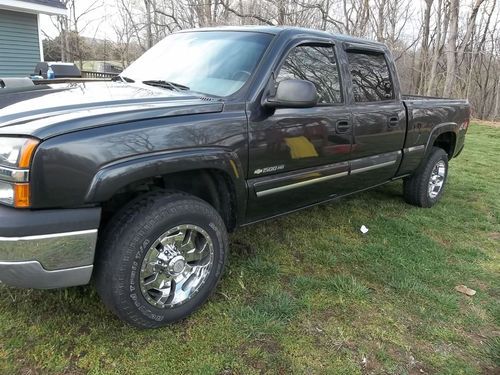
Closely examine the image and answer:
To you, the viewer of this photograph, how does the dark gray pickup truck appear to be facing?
facing the viewer and to the left of the viewer

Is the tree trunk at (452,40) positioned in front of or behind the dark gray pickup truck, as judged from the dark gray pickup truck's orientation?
behind

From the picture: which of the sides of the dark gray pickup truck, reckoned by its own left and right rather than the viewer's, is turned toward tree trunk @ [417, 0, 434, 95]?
back
